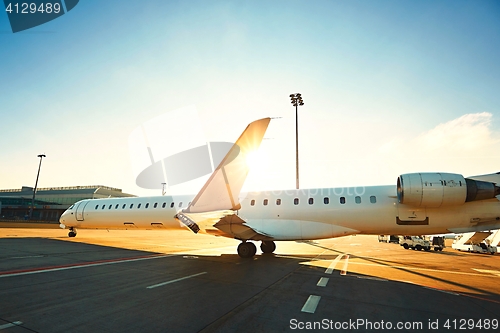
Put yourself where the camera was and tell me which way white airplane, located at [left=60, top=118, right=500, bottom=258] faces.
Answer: facing away from the viewer and to the left of the viewer
